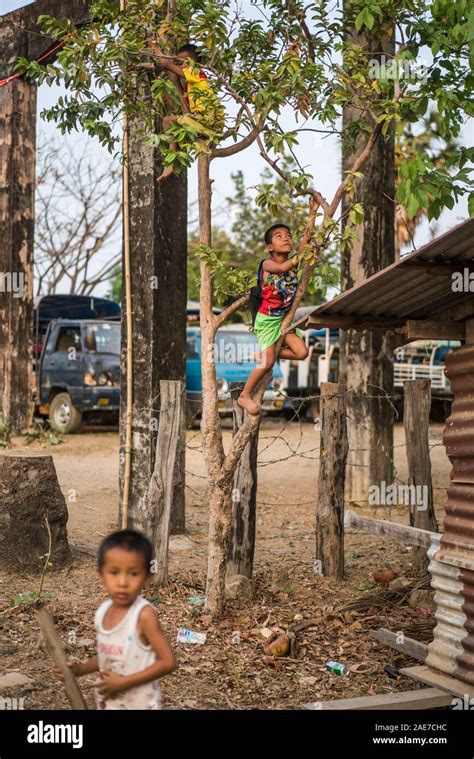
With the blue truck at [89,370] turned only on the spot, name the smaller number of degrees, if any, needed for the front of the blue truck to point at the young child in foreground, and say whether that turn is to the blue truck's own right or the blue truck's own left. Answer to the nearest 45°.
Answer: approximately 45° to the blue truck's own right

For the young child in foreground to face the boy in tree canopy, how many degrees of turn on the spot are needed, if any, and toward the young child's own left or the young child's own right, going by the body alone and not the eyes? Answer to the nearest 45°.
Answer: approximately 135° to the young child's own right

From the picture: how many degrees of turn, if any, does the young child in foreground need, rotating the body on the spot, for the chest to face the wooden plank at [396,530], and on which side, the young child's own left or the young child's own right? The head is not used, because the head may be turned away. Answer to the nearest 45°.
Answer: approximately 180°

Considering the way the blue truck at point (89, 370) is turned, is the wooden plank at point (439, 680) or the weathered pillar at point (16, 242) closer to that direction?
the wooden plank
